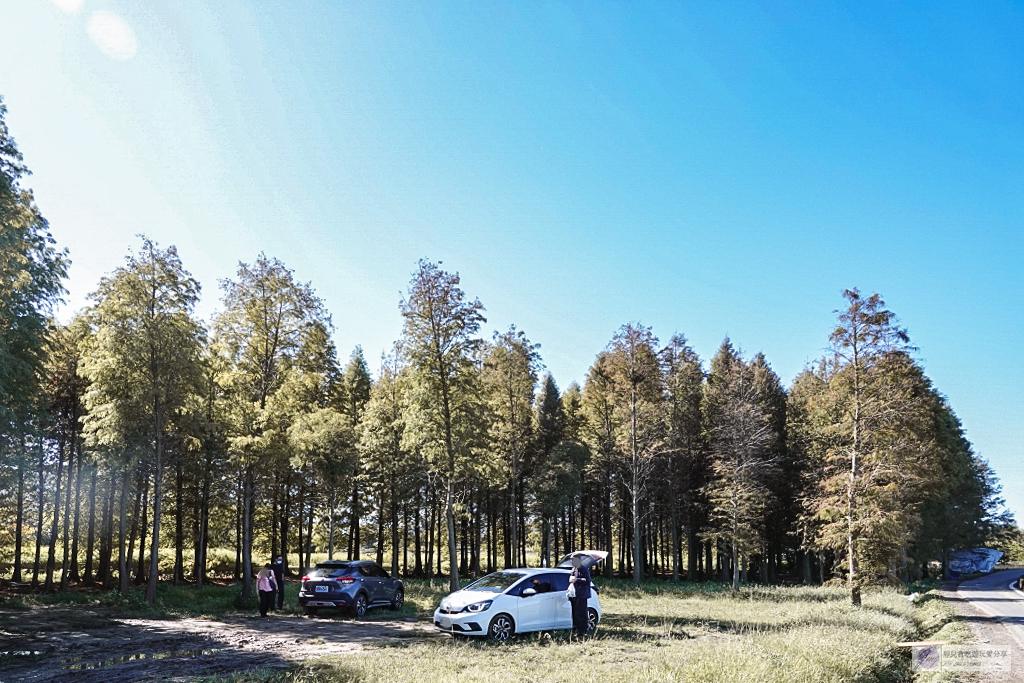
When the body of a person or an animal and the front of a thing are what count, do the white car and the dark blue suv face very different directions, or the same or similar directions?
very different directions

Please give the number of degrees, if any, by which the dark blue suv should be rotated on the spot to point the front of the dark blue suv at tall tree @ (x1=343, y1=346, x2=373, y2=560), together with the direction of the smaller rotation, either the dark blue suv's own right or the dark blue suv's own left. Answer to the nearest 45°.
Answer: approximately 45° to the dark blue suv's own left

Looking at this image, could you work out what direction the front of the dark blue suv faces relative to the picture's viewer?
facing away from the viewer and to the right of the viewer

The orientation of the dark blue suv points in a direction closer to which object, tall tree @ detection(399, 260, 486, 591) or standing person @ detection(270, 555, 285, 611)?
the tall tree

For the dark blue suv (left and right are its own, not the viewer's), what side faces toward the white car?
right

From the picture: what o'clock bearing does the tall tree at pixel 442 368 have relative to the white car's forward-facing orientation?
The tall tree is roughly at 4 o'clock from the white car.

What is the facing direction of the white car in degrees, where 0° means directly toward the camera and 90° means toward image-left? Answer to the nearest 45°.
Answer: approximately 45°
